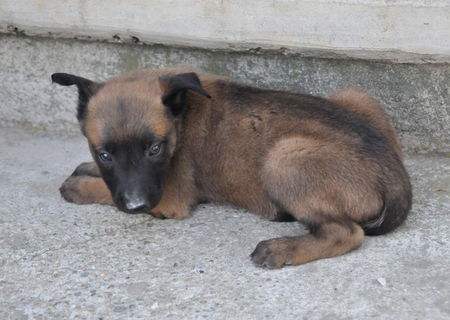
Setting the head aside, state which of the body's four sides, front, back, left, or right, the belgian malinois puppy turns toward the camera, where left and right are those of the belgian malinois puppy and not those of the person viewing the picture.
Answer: left
